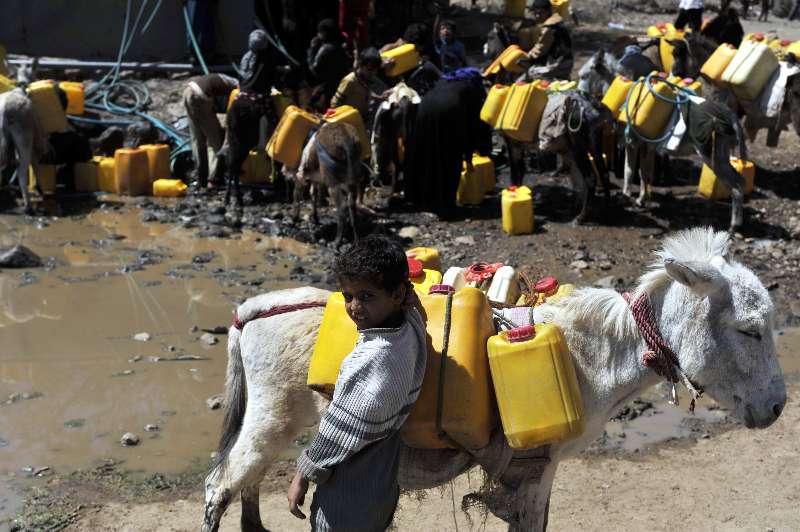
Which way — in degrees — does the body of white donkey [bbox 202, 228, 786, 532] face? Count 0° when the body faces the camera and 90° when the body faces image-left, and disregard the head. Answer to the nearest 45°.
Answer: approximately 270°

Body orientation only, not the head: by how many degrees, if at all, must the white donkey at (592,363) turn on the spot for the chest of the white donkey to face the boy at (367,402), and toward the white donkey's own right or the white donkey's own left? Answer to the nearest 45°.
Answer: approximately 135° to the white donkey's own right

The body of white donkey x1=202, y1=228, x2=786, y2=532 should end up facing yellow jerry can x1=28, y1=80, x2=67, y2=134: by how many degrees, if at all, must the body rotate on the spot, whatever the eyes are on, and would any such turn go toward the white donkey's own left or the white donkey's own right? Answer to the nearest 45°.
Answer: approximately 135° to the white donkey's own left

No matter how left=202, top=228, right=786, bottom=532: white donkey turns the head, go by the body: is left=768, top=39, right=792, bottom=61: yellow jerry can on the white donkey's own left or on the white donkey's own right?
on the white donkey's own left

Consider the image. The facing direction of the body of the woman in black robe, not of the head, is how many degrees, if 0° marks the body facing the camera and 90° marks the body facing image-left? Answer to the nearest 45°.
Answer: approximately 225°

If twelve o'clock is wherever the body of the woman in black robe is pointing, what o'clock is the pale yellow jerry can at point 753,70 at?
The pale yellow jerry can is roughly at 1 o'clock from the woman in black robe.
